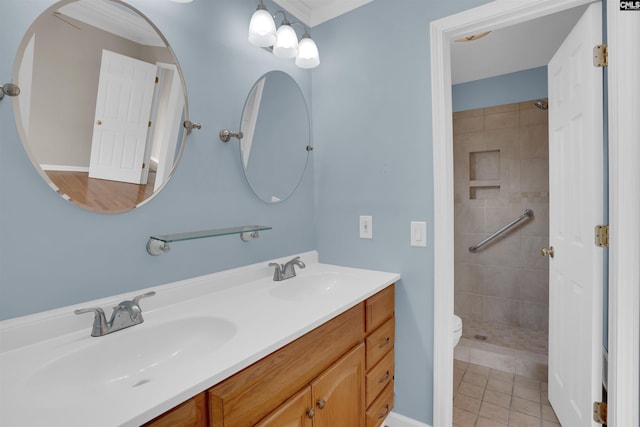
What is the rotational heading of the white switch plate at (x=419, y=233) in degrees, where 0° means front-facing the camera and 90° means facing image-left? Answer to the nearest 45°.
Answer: approximately 0°

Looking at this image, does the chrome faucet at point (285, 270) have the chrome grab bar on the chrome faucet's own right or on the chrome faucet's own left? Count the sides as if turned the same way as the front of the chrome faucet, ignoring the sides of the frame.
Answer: on the chrome faucet's own left

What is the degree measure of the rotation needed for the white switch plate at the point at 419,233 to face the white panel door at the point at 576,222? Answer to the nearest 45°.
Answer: approximately 90° to its left

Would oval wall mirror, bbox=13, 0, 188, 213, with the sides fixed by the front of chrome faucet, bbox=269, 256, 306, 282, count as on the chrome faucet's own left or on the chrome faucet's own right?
on the chrome faucet's own right
